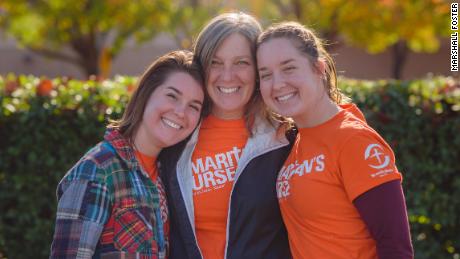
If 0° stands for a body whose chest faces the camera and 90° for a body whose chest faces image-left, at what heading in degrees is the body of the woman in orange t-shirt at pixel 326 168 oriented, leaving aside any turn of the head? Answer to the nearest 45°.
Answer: approximately 45°

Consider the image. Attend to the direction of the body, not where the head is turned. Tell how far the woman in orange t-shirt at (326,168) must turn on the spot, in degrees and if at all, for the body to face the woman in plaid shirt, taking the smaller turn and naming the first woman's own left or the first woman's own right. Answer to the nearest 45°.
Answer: approximately 45° to the first woman's own right
